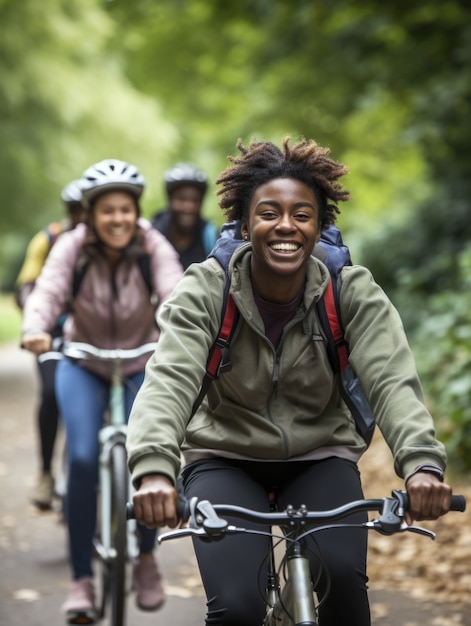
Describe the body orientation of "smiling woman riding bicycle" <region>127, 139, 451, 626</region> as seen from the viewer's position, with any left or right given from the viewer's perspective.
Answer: facing the viewer

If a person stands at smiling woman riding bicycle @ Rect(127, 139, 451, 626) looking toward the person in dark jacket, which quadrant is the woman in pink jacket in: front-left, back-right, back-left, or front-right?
front-left

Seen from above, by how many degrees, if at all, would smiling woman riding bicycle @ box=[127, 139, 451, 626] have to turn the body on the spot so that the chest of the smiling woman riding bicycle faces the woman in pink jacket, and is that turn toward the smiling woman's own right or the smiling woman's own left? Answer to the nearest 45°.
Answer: approximately 135° to the smiling woman's own right

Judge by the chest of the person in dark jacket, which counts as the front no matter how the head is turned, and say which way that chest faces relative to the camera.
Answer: toward the camera

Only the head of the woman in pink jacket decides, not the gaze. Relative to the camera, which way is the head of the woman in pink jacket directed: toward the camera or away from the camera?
toward the camera

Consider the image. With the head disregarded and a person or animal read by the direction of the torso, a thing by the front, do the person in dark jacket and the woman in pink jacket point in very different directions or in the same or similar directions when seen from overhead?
same or similar directions

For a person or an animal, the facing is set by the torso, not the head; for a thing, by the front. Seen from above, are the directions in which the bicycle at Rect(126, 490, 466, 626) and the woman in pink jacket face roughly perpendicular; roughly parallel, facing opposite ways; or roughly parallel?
roughly parallel

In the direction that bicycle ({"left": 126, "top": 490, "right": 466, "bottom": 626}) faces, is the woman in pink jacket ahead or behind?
behind

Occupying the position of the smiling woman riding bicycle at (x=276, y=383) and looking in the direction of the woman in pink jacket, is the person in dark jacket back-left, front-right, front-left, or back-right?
front-right

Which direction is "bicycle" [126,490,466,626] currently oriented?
toward the camera

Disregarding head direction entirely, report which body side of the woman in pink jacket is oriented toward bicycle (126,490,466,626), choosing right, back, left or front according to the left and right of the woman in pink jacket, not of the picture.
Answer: front
